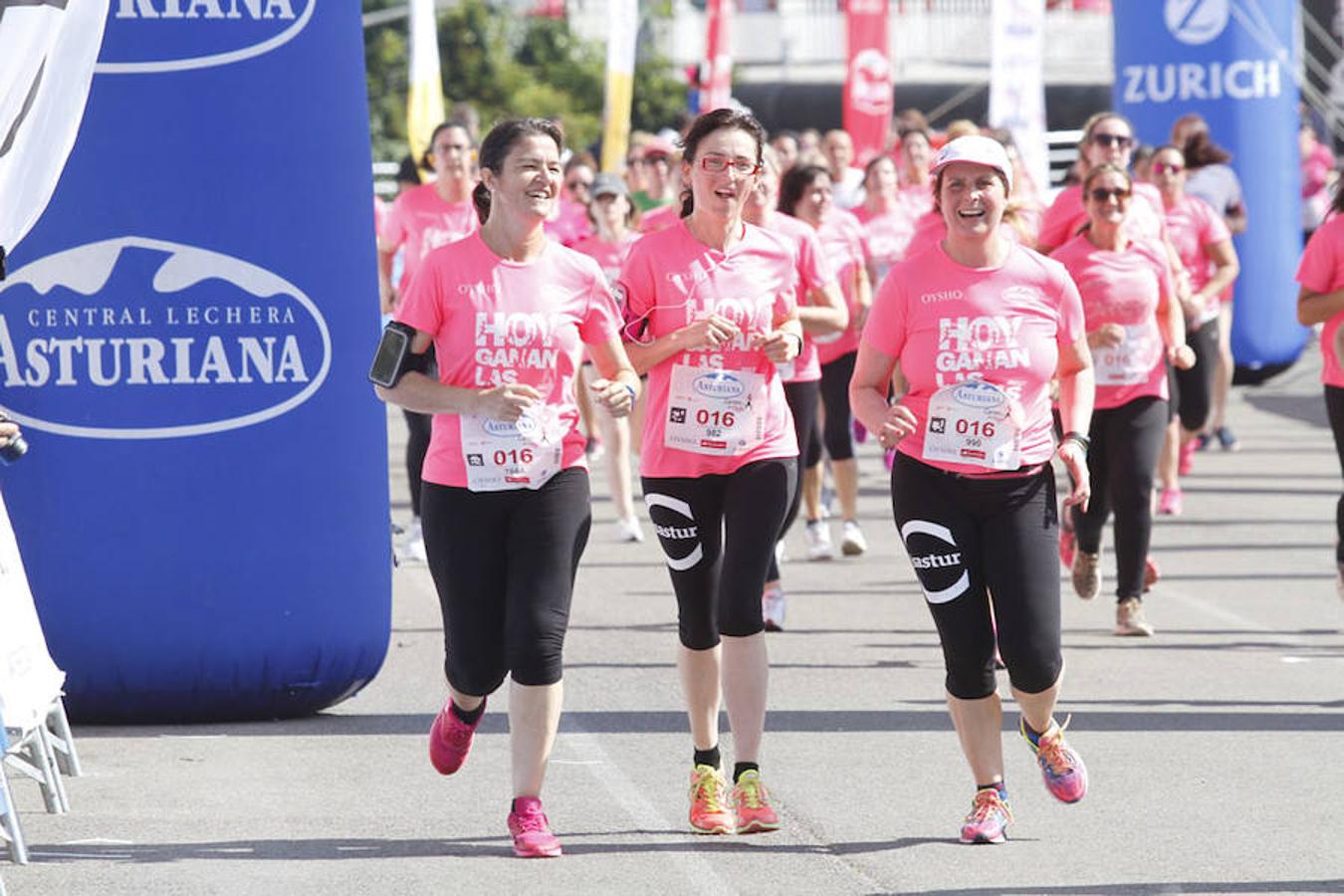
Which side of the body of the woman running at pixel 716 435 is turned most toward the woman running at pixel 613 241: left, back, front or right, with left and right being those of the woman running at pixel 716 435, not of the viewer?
back

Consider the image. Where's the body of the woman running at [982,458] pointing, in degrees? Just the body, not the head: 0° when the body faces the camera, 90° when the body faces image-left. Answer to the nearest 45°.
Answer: approximately 0°

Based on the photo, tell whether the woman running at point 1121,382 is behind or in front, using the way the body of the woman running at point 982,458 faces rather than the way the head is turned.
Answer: behind

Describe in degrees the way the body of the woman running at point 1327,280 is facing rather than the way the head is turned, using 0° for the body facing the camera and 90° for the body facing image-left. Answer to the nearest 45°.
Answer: approximately 0°

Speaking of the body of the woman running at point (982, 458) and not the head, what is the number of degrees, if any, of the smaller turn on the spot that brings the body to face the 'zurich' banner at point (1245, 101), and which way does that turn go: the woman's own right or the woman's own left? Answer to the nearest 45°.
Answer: approximately 180°

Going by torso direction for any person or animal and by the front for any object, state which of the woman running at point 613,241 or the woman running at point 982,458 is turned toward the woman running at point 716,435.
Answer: the woman running at point 613,241

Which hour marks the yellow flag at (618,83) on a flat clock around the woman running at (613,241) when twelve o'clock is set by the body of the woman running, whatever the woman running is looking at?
The yellow flag is roughly at 6 o'clock from the woman running.

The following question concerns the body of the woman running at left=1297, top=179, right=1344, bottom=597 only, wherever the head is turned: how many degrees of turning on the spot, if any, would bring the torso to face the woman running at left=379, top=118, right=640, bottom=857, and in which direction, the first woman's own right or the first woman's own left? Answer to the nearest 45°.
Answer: approximately 45° to the first woman's own right

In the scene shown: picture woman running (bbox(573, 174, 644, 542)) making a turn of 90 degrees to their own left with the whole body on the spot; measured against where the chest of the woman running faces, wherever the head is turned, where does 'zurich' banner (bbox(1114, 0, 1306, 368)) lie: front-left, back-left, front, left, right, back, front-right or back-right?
front-left
